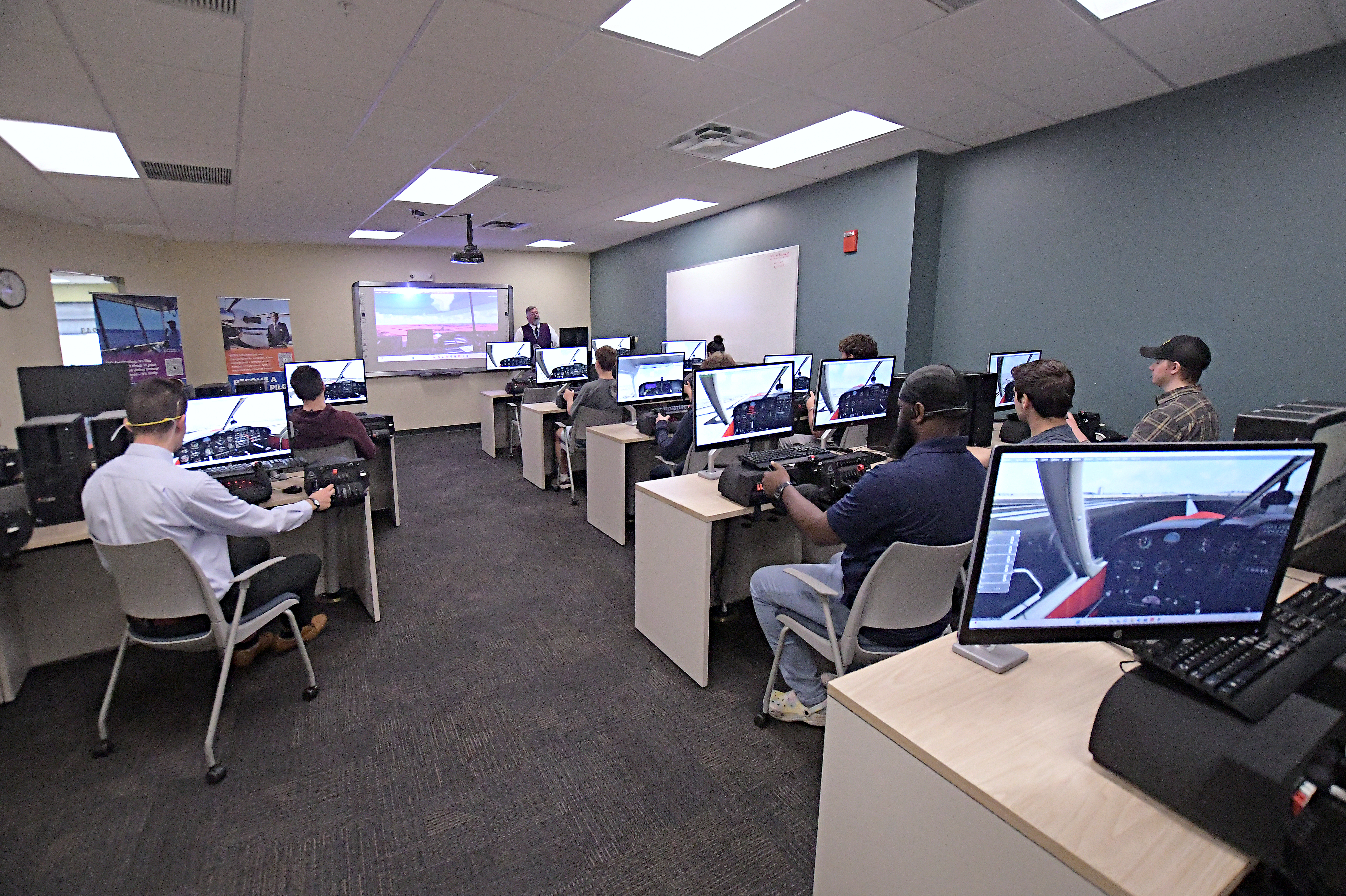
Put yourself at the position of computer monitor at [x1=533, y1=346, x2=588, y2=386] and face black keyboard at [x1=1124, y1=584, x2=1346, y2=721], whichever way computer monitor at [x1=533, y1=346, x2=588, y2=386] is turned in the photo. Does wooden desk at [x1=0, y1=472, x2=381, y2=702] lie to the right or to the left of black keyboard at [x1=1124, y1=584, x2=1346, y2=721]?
right

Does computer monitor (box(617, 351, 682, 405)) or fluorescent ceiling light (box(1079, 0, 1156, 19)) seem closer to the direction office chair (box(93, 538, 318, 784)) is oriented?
the computer monitor

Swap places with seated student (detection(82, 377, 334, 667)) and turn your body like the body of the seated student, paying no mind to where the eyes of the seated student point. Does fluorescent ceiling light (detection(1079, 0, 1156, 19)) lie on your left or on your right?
on your right

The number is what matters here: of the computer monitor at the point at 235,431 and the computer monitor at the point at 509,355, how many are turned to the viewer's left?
0

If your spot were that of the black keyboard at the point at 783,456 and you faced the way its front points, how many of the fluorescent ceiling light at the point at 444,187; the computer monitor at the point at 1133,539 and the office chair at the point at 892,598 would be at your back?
1

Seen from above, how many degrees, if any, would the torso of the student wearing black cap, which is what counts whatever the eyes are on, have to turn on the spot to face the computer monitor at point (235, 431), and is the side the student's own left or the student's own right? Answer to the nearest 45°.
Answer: approximately 45° to the student's own left

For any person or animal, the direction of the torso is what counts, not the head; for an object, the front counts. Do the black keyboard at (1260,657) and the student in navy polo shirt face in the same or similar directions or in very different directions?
very different directions

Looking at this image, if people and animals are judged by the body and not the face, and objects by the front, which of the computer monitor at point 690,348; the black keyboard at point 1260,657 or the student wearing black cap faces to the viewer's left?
the student wearing black cap

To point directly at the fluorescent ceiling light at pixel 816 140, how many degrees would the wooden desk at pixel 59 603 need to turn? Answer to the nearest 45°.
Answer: approximately 90° to its left

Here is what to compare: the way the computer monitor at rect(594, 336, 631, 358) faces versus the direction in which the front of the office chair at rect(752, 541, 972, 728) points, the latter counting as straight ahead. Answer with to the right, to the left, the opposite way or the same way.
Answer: the opposite way

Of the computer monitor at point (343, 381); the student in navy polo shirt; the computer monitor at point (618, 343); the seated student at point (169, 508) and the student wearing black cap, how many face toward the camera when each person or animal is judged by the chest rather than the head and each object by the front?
2
